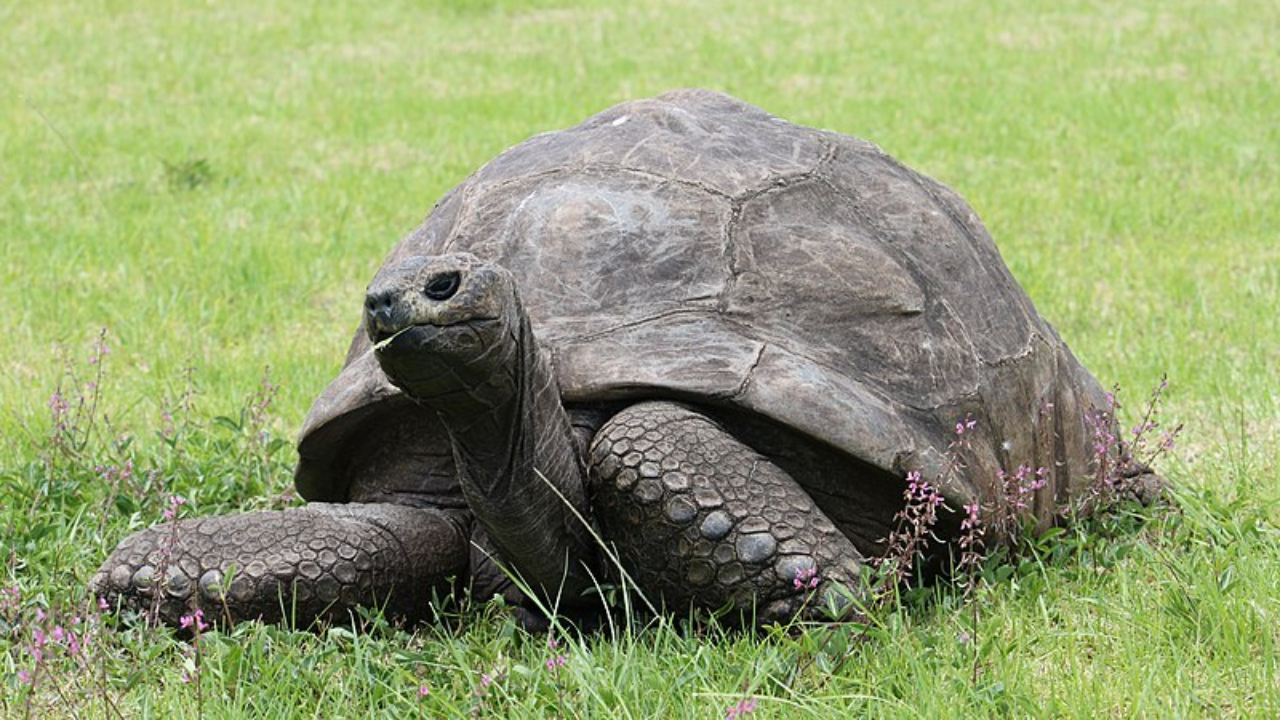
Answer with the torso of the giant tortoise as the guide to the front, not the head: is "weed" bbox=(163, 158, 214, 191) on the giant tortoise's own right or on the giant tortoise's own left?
on the giant tortoise's own right

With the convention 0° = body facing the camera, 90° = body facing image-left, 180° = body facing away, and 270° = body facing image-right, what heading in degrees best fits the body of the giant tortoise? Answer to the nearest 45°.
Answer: approximately 45°
